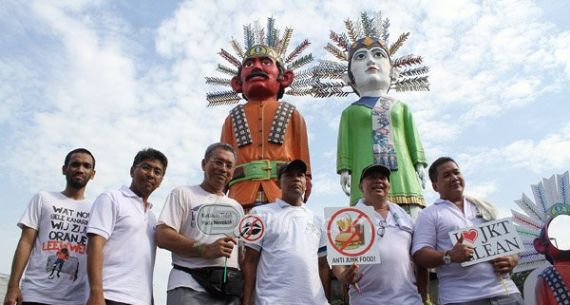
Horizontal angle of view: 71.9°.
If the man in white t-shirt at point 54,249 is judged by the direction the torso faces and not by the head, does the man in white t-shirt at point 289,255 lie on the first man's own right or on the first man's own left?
on the first man's own left

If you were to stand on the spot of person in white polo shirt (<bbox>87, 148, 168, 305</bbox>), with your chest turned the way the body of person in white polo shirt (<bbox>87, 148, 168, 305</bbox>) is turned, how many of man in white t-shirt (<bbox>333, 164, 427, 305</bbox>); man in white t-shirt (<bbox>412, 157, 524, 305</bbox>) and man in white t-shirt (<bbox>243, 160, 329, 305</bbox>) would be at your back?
0

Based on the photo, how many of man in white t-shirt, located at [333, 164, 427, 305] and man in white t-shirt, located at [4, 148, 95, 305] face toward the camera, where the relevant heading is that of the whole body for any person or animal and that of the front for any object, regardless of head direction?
2

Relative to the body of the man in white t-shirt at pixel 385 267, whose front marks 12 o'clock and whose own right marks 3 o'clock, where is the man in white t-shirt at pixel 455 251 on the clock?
the man in white t-shirt at pixel 455 251 is roughly at 9 o'clock from the man in white t-shirt at pixel 385 267.

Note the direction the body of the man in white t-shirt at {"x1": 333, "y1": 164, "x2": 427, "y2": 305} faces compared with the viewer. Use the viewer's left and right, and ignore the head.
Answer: facing the viewer

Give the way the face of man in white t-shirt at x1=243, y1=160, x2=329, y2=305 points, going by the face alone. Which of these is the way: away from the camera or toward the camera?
toward the camera

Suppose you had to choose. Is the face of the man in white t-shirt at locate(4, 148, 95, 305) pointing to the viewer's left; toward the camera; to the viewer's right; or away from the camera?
toward the camera

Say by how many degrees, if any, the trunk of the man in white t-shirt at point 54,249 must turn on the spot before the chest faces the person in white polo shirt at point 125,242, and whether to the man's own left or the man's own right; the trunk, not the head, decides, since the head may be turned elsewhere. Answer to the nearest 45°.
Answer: approximately 45° to the man's own left

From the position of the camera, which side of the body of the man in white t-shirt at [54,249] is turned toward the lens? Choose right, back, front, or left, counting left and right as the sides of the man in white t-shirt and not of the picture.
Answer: front

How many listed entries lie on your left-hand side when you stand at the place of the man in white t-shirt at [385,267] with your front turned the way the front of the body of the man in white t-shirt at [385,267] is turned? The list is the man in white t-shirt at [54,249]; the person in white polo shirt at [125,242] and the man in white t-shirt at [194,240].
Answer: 0

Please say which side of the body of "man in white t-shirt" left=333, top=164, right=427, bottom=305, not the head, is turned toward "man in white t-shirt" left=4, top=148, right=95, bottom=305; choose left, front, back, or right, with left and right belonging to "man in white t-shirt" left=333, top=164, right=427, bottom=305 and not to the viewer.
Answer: right

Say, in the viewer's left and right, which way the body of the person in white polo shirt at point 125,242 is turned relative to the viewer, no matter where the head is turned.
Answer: facing the viewer and to the right of the viewer
